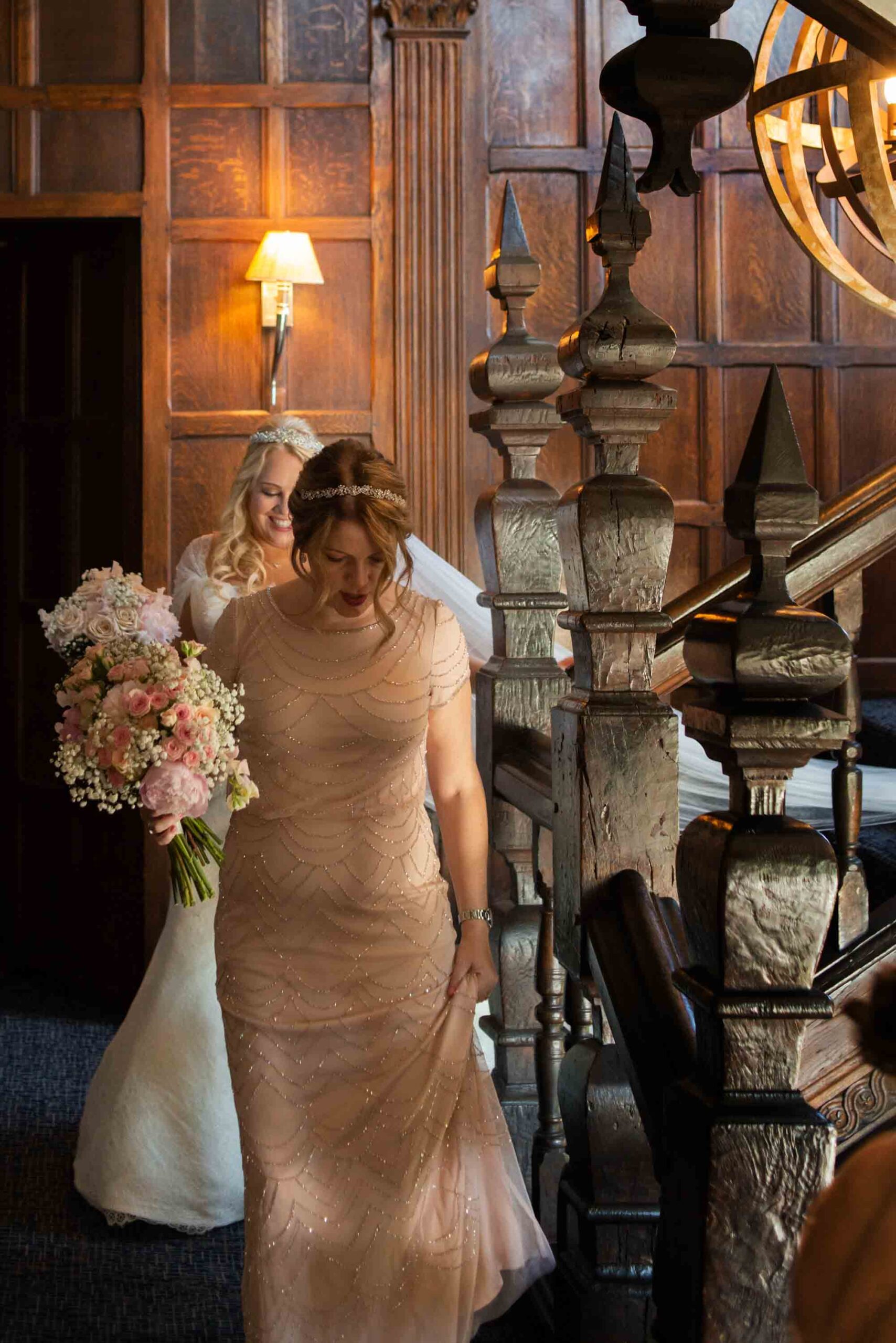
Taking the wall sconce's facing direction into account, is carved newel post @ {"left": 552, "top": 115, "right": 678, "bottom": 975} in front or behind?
in front

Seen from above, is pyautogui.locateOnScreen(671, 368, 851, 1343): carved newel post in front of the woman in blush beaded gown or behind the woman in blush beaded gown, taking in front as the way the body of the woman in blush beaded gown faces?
in front

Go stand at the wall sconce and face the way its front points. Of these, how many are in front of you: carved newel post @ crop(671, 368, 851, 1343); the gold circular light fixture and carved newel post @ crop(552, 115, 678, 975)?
3

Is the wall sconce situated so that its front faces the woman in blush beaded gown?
yes

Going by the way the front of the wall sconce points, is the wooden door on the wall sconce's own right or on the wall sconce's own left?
on the wall sconce's own right

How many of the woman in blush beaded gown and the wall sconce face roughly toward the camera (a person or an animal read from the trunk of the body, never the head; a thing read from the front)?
2

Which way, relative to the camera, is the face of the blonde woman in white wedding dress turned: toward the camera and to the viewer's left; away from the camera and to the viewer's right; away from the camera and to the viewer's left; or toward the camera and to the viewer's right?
toward the camera and to the viewer's right

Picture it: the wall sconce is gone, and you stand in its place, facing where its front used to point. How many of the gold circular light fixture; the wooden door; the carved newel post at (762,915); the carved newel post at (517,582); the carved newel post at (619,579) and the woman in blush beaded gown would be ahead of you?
5
